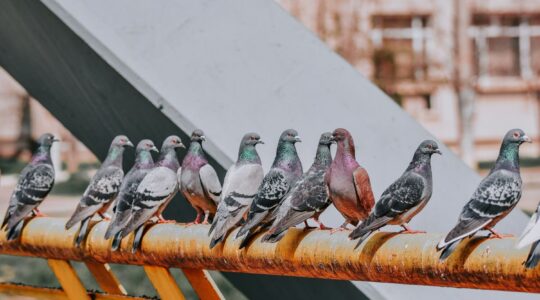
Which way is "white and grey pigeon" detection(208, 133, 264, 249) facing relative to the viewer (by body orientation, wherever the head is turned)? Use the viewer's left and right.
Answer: facing away from the viewer and to the right of the viewer

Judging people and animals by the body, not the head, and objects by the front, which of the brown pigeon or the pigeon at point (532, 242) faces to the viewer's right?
the pigeon

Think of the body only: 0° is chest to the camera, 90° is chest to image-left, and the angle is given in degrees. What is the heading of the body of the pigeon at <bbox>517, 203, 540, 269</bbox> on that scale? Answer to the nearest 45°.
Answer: approximately 270°

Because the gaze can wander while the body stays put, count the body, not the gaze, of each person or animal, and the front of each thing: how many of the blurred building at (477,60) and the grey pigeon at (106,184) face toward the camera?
1

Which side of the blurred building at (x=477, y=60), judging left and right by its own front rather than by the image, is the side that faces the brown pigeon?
front

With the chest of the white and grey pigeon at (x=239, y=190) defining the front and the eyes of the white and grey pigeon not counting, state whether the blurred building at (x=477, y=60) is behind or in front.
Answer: in front

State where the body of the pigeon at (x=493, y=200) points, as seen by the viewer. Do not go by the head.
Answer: to the viewer's right

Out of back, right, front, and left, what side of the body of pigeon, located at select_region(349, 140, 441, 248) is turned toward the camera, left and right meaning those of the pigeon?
right
